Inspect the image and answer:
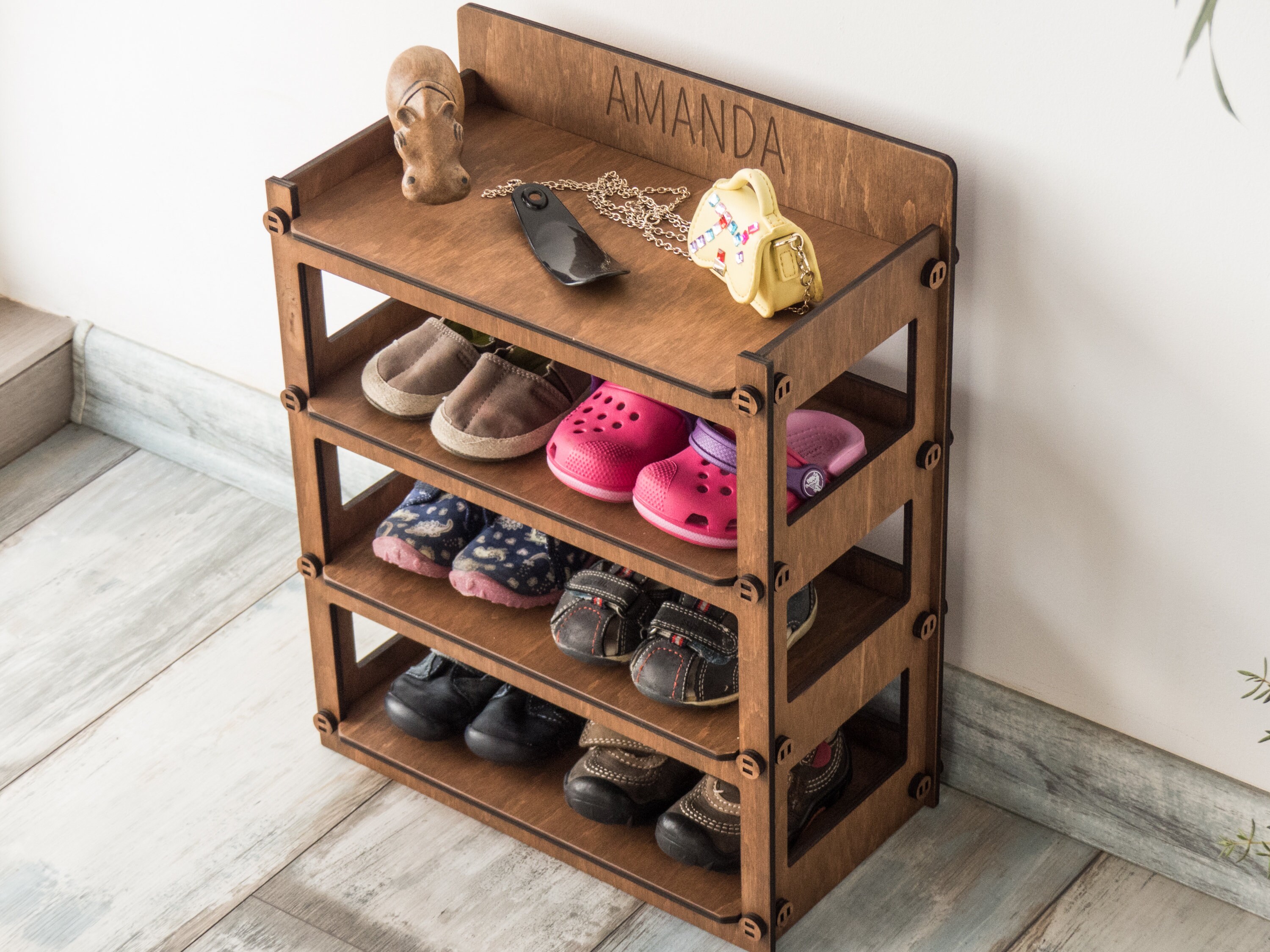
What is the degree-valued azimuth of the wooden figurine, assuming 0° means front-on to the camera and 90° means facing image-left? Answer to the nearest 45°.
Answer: approximately 0°

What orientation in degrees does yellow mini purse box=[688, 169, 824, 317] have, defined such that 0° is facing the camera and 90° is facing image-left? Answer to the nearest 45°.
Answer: approximately 45°

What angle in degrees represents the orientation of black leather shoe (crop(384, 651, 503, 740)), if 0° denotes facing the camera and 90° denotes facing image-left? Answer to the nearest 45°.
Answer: approximately 45°

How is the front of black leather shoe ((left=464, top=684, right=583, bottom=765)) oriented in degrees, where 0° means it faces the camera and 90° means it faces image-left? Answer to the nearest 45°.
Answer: approximately 45°
